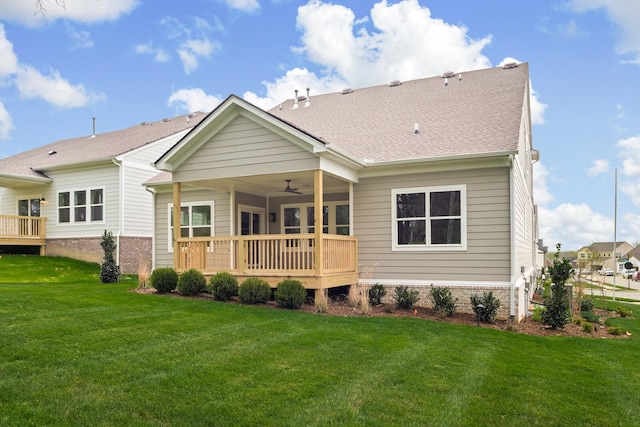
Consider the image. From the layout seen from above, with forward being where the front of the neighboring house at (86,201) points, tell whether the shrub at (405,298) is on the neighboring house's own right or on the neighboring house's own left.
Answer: on the neighboring house's own right

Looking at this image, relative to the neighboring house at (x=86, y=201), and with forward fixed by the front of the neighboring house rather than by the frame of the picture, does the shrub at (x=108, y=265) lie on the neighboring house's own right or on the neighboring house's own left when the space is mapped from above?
on the neighboring house's own right

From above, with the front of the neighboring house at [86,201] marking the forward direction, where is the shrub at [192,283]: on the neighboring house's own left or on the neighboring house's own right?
on the neighboring house's own right

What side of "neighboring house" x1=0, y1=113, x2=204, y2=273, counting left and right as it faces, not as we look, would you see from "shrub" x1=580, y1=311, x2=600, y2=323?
right

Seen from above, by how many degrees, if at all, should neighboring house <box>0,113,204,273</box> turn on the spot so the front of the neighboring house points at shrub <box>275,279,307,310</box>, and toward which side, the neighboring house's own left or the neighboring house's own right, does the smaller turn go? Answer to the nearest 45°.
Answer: approximately 135° to the neighboring house's own right

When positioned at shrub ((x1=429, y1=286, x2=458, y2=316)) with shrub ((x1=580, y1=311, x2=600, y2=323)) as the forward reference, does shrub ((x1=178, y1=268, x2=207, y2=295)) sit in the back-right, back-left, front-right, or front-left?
back-left

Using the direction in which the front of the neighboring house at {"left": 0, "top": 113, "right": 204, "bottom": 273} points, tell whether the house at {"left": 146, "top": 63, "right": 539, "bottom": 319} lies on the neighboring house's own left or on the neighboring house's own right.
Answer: on the neighboring house's own right

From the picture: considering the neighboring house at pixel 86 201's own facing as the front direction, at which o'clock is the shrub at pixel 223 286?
The shrub is roughly at 4 o'clock from the neighboring house.

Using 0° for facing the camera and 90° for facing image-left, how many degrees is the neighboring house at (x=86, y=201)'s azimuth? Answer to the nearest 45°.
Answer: approximately 225°
